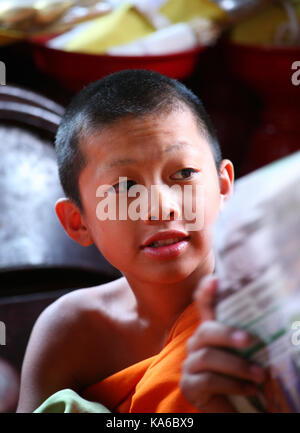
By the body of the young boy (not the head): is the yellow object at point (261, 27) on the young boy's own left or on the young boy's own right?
on the young boy's own left

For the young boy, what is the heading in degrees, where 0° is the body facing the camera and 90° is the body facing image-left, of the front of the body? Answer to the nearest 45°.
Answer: approximately 315°
